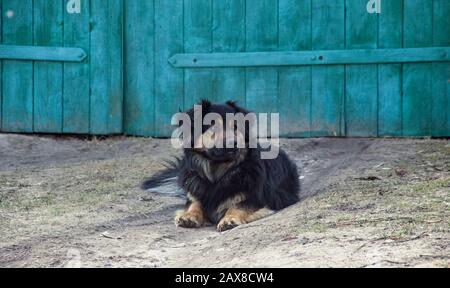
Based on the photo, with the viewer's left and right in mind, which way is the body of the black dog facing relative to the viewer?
facing the viewer and to the left of the viewer
